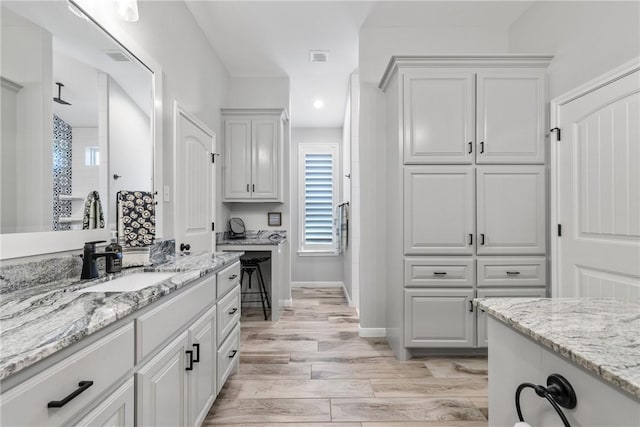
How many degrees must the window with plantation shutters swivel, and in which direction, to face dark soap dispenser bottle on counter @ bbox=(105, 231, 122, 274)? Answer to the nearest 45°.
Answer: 0° — it already faces it

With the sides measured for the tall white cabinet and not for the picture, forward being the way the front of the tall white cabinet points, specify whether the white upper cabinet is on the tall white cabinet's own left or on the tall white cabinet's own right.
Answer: on the tall white cabinet's own right

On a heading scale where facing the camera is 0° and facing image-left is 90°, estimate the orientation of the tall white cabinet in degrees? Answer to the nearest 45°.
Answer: approximately 0°

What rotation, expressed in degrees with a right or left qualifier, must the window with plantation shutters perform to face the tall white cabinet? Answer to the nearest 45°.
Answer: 0° — it already faces it

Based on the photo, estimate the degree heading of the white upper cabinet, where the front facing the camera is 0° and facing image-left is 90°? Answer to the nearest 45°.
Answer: approximately 0°

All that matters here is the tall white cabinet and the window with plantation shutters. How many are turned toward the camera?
2

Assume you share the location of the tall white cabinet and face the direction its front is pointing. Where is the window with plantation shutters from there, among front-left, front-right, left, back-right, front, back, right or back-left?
back-right
